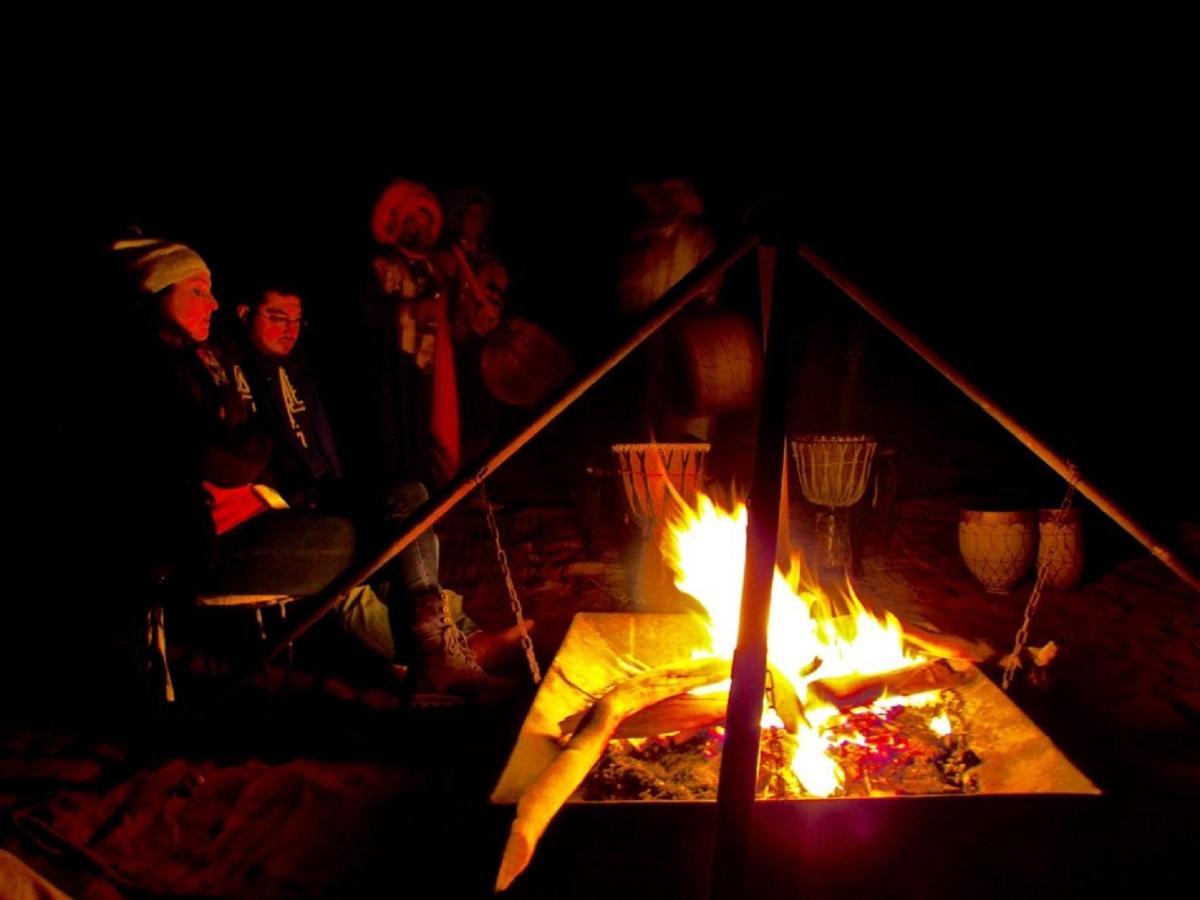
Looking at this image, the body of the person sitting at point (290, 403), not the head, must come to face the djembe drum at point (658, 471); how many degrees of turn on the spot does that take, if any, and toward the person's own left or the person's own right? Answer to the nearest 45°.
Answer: approximately 45° to the person's own left

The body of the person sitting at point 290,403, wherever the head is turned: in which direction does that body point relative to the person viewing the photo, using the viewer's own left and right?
facing the viewer and to the right of the viewer

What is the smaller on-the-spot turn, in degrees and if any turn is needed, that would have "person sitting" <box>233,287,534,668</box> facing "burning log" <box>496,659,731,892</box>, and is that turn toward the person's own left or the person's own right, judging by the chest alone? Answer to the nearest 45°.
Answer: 0° — they already face it

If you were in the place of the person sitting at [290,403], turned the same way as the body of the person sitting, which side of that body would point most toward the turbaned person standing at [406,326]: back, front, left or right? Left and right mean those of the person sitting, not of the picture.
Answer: left

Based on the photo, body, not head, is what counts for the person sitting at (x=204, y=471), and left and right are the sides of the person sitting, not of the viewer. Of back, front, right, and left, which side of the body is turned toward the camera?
right

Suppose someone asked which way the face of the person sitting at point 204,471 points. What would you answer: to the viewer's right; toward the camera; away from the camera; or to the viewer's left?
to the viewer's right

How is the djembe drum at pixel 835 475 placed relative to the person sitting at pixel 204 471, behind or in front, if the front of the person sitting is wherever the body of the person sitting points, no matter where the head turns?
in front

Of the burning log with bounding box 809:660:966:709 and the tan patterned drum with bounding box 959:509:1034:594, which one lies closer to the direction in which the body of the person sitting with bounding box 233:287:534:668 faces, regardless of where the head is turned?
the burning log

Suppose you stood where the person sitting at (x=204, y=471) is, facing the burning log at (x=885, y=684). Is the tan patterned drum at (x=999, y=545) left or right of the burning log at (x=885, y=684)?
left

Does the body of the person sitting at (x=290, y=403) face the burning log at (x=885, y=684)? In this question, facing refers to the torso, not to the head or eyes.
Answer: yes

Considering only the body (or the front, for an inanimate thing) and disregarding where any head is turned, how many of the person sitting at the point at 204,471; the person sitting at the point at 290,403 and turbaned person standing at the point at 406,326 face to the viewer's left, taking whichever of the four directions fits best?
0

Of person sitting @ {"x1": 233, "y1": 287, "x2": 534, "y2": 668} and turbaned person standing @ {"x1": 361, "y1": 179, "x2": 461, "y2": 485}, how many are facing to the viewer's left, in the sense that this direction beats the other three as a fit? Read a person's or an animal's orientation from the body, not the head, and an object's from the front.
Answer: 0

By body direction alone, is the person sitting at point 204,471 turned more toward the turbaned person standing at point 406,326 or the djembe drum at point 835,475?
the djembe drum

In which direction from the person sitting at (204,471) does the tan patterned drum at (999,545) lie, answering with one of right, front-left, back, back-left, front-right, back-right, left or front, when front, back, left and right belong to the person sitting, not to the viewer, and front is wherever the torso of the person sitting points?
front

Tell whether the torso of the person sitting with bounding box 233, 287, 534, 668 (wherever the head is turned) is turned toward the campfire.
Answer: yes

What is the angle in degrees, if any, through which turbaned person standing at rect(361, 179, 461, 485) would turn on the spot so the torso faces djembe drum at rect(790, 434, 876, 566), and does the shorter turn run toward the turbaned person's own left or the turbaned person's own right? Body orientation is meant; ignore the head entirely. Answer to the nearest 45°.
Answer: approximately 45° to the turbaned person's own left

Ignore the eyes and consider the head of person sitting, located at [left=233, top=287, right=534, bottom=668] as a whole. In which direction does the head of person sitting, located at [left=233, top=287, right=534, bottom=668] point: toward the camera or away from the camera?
toward the camera
